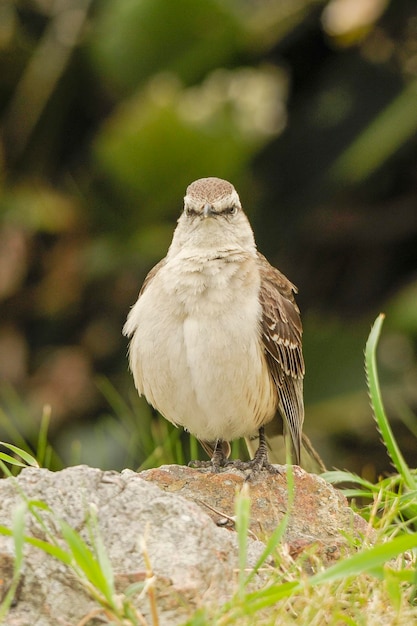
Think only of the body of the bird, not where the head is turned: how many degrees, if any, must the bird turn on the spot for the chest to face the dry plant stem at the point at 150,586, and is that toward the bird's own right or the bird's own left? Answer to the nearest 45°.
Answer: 0° — it already faces it

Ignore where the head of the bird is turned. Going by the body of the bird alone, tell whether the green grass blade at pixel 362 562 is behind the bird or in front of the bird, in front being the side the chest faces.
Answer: in front

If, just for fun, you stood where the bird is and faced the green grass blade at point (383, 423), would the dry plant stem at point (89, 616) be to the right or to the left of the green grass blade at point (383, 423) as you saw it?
right

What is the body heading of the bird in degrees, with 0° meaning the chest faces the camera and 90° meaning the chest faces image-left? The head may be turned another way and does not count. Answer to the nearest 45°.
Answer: approximately 0°

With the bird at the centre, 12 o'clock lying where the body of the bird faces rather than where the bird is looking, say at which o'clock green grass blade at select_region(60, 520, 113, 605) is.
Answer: The green grass blade is roughly at 12 o'clock from the bird.

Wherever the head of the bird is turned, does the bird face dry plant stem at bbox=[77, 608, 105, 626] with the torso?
yes
